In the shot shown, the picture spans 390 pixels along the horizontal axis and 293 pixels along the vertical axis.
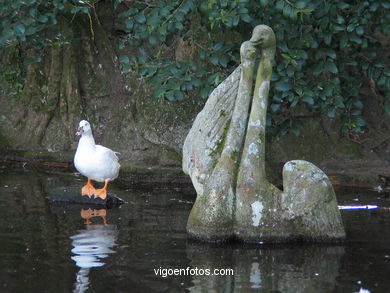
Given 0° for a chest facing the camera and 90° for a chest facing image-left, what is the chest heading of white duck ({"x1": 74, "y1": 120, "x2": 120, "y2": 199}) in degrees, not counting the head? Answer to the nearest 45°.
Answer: approximately 45°
